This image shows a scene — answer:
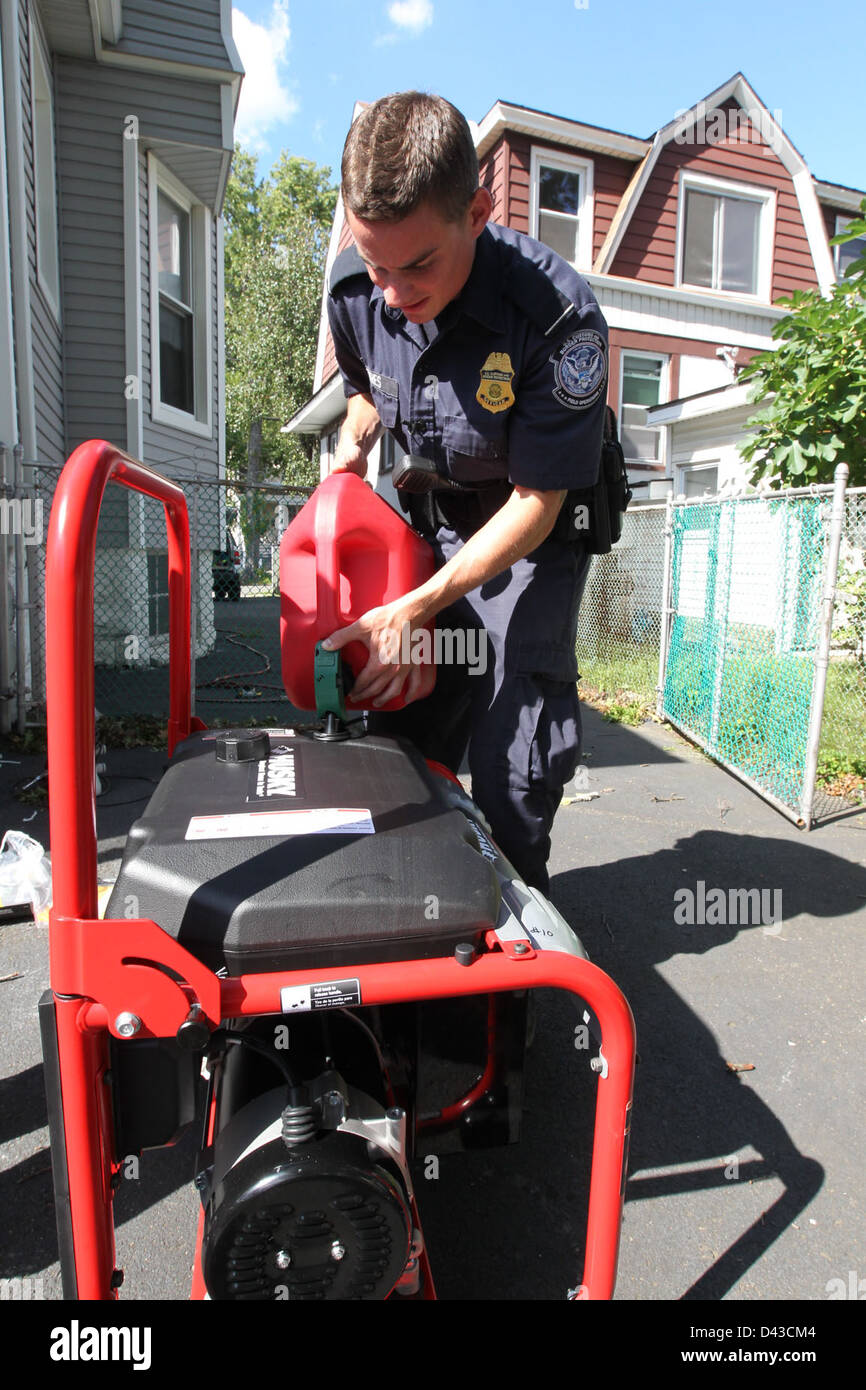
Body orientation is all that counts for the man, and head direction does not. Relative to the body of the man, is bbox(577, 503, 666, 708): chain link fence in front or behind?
behind

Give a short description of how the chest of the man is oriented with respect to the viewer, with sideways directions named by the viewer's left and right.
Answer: facing the viewer and to the left of the viewer

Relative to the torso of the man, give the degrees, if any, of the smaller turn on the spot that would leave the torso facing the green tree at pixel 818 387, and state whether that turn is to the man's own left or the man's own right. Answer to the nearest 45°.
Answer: approximately 180°

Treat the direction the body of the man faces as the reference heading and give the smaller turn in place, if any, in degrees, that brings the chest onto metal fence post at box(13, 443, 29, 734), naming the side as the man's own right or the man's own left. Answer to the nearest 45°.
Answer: approximately 90° to the man's own right

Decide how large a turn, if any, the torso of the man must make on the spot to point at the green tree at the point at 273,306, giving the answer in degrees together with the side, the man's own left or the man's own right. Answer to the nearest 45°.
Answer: approximately 135° to the man's own right

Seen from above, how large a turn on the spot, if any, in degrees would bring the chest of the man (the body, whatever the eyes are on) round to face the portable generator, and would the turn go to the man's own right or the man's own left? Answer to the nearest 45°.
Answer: approximately 45° to the man's own left

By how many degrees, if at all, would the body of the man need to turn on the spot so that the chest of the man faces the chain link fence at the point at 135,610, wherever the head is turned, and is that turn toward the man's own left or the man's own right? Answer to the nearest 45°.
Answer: approximately 90° to the man's own right

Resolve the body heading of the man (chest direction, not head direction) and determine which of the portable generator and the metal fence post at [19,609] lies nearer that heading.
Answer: the portable generator
